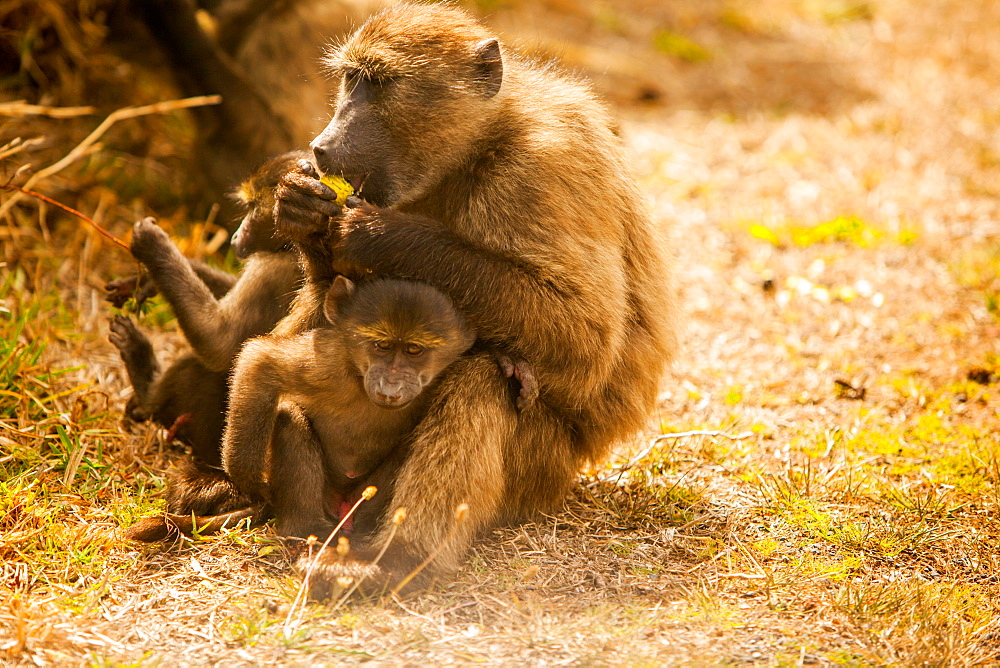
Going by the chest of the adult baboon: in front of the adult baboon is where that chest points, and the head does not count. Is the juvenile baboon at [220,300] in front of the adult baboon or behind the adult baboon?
in front

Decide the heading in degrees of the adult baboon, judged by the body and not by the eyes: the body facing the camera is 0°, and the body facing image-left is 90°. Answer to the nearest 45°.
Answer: approximately 90°
